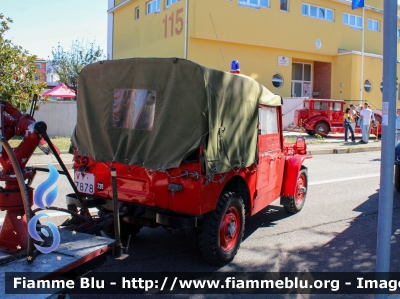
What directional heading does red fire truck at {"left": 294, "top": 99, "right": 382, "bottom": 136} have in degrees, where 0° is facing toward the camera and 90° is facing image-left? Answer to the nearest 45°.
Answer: approximately 45°

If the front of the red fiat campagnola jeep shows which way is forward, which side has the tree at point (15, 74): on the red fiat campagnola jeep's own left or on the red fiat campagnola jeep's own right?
on the red fiat campagnola jeep's own left

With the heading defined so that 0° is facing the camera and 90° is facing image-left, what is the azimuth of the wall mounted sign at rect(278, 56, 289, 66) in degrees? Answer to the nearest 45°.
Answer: approximately 0°

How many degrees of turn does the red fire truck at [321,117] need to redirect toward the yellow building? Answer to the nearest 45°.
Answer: approximately 90° to its right

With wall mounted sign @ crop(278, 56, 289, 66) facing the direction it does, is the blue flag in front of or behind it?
in front

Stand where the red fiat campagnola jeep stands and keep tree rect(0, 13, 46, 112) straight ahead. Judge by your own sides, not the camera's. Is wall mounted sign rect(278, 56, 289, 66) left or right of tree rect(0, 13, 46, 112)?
right

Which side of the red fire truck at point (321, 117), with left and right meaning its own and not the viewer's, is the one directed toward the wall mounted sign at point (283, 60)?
right

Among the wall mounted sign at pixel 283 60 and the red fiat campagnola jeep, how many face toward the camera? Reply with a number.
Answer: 1

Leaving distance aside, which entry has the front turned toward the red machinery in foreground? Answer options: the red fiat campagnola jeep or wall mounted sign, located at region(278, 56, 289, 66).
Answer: the wall mounted sign

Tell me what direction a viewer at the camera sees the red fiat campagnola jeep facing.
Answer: facing away from the viewer and to the right of the viewer

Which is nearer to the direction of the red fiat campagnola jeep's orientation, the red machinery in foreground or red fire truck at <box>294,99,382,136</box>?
the red fire truck

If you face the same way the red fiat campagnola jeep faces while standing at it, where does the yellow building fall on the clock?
The yellow building is roughly at 11 o'clock from the red fiat campagnola jeep.
